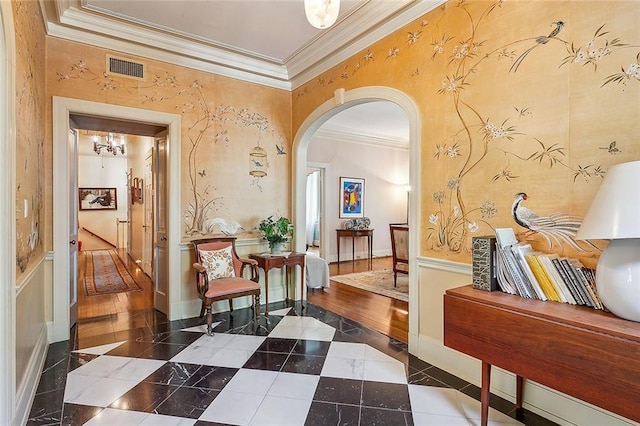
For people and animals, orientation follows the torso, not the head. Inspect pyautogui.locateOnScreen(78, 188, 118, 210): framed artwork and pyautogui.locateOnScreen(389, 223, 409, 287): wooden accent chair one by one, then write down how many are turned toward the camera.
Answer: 1

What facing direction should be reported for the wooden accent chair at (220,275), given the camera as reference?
facing the viewer and to the right of the viewer

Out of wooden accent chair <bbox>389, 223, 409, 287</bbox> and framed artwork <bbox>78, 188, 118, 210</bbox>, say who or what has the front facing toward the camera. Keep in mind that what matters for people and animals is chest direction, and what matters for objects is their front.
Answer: the framed artwork

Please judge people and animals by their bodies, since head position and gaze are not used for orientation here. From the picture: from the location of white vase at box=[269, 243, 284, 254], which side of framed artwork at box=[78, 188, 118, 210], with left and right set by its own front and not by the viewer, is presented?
front

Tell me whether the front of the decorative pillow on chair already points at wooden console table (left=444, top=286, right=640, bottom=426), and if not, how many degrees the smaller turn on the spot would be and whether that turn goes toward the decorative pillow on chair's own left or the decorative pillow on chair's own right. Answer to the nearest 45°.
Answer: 0° — it already faces it

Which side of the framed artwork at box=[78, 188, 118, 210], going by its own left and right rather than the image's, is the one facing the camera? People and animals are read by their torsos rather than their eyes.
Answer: front

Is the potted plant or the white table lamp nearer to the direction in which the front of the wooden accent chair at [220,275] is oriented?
the white table lamp

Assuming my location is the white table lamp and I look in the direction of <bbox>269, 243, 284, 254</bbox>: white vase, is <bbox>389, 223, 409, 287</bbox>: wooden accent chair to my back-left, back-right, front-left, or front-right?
front-right

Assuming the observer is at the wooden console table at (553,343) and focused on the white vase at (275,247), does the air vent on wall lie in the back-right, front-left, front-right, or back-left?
front-left

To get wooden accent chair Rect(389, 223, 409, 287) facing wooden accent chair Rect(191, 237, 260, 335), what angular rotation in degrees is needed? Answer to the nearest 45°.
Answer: approximately 180°

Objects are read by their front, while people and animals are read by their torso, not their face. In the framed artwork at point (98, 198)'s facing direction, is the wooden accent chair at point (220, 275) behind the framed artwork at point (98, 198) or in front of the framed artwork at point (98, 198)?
in front

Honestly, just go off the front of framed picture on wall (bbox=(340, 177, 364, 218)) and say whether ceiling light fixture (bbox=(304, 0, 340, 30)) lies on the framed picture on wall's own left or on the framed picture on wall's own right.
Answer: on the framed picture on wall's own right

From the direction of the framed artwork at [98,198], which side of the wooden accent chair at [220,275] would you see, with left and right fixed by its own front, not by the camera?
back

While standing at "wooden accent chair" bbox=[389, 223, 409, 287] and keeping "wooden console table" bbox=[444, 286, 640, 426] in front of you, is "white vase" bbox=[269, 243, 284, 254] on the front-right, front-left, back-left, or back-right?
front-right

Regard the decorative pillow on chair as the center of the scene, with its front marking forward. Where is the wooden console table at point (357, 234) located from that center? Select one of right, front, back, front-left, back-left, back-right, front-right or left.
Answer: left

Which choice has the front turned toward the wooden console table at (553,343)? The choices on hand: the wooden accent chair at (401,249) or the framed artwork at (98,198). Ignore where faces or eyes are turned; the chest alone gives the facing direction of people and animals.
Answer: the framed artwork
